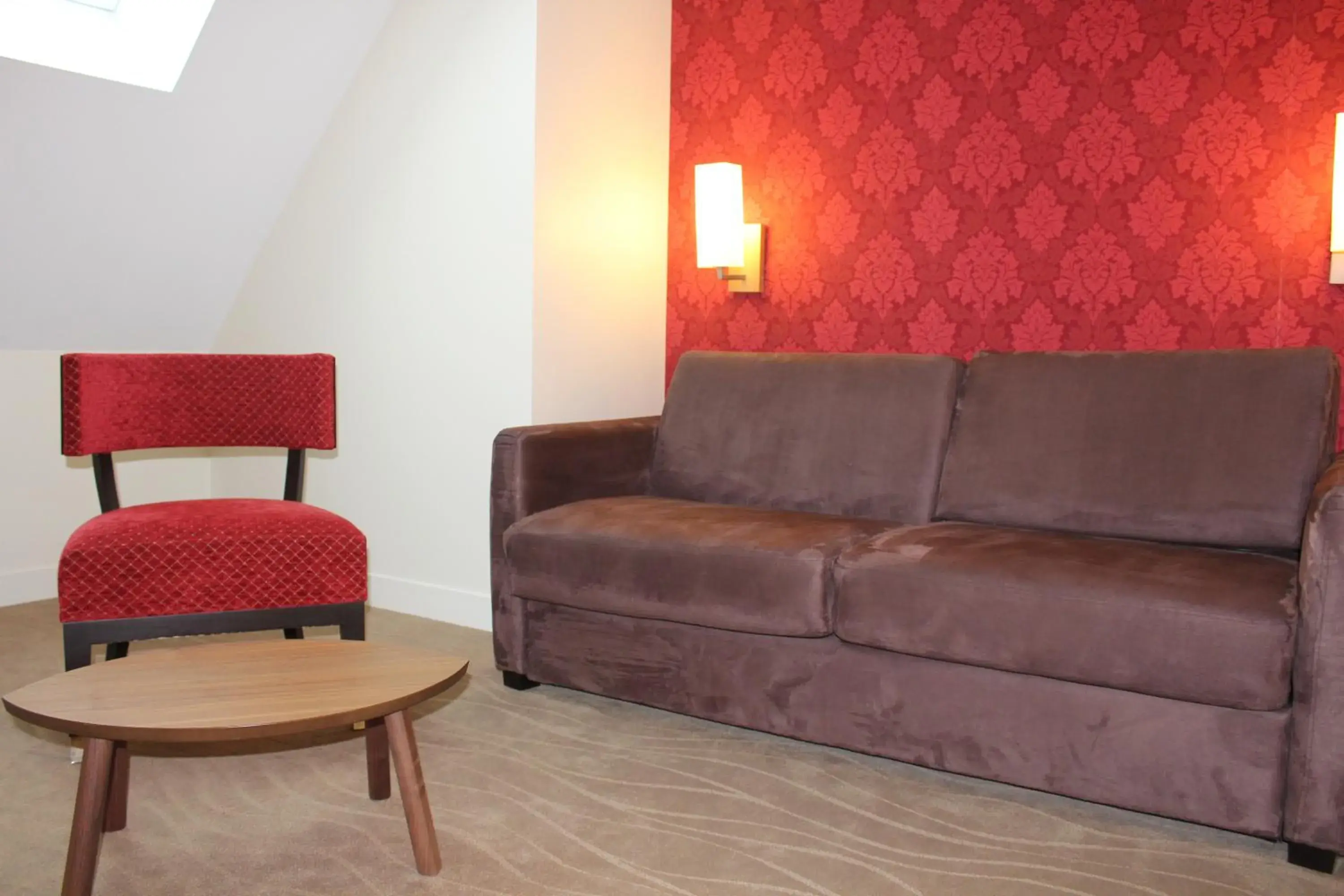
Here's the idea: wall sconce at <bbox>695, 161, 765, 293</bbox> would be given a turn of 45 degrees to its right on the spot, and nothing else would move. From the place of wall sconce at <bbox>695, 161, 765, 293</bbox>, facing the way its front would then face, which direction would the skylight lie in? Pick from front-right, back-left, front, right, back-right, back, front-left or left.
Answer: front

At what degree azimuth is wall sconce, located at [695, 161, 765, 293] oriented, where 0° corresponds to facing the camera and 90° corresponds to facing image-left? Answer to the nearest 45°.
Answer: approximately 45°

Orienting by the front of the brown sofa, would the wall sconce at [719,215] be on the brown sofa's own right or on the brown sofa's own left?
on the brown sofa's own right

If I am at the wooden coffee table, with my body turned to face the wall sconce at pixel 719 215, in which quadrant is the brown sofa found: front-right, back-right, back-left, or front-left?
front-right

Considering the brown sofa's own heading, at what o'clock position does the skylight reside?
The skylight is roughly at 2 o'clock from the brown sofa.

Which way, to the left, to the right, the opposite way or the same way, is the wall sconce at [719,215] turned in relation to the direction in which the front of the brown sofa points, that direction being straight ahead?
the same way

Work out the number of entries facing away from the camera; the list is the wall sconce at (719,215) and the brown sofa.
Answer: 0

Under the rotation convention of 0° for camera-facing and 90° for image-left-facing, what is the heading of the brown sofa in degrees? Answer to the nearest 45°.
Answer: approximately 45°
